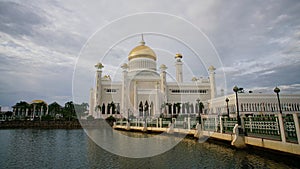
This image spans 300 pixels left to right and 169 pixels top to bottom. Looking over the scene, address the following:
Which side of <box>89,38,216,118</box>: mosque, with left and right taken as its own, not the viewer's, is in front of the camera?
front

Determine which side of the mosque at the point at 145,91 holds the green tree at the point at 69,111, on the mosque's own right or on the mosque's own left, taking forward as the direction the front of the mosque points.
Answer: on the mosque's own right

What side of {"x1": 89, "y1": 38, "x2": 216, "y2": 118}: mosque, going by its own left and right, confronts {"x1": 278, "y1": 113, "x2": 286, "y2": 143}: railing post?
front

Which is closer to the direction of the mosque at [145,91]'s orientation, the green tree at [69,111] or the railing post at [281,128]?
the railing post

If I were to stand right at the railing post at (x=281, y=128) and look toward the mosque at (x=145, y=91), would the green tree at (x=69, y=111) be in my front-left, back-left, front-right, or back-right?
front-left
